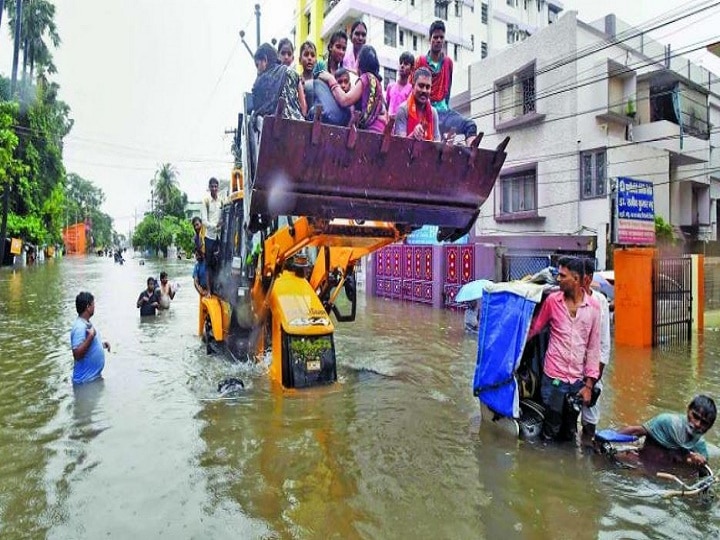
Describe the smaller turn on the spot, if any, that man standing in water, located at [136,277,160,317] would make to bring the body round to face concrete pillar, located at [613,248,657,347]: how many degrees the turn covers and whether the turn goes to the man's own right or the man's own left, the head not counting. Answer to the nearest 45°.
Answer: approximately 45° to the man's own left

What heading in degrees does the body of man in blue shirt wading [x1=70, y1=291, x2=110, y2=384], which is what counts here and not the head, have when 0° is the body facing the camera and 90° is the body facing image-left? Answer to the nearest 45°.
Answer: approximately 270°

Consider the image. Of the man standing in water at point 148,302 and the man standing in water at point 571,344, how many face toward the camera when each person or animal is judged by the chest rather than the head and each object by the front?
2

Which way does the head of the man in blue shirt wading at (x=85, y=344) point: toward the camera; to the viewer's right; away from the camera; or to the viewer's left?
to the viewer's right

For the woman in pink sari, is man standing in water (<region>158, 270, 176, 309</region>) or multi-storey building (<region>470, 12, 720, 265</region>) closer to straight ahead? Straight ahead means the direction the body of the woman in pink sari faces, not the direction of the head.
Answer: the man standing in water

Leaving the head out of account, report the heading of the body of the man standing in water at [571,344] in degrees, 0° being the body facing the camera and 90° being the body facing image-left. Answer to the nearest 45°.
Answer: approximately 0°

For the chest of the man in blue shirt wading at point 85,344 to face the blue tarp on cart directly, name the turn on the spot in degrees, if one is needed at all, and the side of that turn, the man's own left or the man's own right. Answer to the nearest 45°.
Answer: approximately 45° to the man's own right
